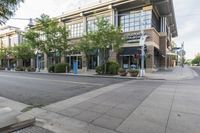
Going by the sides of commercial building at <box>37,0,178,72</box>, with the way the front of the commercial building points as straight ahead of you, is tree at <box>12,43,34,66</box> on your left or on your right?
on your right

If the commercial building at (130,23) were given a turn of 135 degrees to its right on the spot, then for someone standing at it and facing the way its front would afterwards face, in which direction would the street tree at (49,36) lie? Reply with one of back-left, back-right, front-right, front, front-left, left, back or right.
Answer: left
